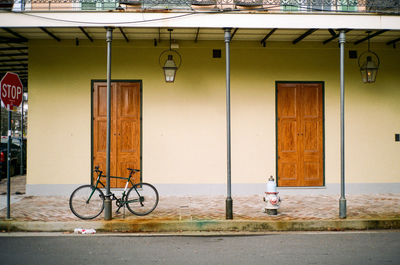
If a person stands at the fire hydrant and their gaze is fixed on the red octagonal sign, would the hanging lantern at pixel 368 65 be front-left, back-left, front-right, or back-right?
back-right

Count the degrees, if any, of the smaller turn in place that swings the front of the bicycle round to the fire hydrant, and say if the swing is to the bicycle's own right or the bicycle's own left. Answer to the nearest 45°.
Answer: approximately 180°

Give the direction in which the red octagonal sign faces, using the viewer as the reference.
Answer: facing the viewer and to the right of the viewer

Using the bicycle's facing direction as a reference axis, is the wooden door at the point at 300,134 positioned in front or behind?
behind

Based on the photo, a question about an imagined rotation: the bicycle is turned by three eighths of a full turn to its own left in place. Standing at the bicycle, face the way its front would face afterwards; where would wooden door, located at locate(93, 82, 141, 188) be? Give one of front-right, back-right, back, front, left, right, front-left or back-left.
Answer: back-left

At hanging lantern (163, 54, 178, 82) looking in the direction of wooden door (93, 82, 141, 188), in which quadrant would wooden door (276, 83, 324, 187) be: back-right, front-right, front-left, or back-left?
back-right

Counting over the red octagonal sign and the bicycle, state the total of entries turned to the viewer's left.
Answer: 1

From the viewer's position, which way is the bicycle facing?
facing to the left of the viewer
